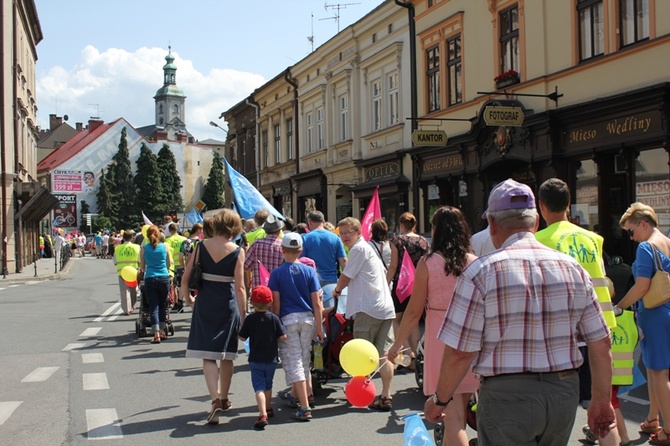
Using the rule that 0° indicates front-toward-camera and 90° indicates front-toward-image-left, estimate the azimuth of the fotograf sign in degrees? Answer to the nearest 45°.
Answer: approximately 0°

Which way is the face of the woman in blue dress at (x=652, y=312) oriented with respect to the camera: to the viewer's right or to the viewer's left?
to the viewer's left

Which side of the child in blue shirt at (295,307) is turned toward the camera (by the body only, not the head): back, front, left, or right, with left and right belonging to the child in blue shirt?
back

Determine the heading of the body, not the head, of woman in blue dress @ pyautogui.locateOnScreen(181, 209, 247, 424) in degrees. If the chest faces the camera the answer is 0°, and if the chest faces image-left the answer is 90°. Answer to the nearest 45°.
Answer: approximately 180°

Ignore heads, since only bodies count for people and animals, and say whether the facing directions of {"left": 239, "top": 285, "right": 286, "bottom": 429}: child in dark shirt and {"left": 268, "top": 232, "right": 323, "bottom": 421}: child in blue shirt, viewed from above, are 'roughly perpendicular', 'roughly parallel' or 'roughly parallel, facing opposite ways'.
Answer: roughly parallel

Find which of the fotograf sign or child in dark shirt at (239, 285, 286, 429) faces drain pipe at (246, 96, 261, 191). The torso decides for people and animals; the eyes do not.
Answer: the child in dark shirt

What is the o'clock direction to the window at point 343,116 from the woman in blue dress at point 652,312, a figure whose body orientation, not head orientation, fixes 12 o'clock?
The window is roughly at 2 o'clock from the woman in blue dress.

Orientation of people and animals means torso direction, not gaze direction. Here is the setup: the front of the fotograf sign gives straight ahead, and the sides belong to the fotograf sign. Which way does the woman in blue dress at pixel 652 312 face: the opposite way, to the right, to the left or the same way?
to the right

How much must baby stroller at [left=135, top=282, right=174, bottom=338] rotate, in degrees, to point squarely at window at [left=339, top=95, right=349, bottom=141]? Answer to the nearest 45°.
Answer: approximately 45° to its right

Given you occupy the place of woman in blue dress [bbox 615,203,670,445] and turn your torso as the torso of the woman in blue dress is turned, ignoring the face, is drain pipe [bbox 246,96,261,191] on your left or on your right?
on your right

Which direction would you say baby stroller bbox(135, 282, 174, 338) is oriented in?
away from the camera

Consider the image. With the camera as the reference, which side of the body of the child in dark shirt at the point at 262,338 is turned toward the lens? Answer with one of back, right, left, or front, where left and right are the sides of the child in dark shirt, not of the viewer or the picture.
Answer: back

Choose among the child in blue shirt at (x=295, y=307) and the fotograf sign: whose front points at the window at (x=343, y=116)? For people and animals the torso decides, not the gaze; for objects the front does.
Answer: the child in blue shirt

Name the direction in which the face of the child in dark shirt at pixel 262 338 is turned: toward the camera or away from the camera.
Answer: away from the camera

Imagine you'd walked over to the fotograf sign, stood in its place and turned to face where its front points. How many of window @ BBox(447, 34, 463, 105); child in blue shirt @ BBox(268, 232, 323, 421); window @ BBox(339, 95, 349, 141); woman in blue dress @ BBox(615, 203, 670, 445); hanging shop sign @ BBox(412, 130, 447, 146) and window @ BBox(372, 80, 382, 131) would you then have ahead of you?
2

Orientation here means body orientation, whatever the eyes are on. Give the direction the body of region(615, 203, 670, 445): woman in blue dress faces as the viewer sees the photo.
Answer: to the viewer's left

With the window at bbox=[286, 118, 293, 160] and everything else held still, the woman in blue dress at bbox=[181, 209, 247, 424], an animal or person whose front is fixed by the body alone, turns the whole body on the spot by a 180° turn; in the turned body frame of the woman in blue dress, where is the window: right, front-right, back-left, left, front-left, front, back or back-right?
back

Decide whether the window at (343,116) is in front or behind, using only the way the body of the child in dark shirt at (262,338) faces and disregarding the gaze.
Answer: in front

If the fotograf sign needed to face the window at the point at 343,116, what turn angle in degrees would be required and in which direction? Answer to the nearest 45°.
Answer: approximately 135° to its right
